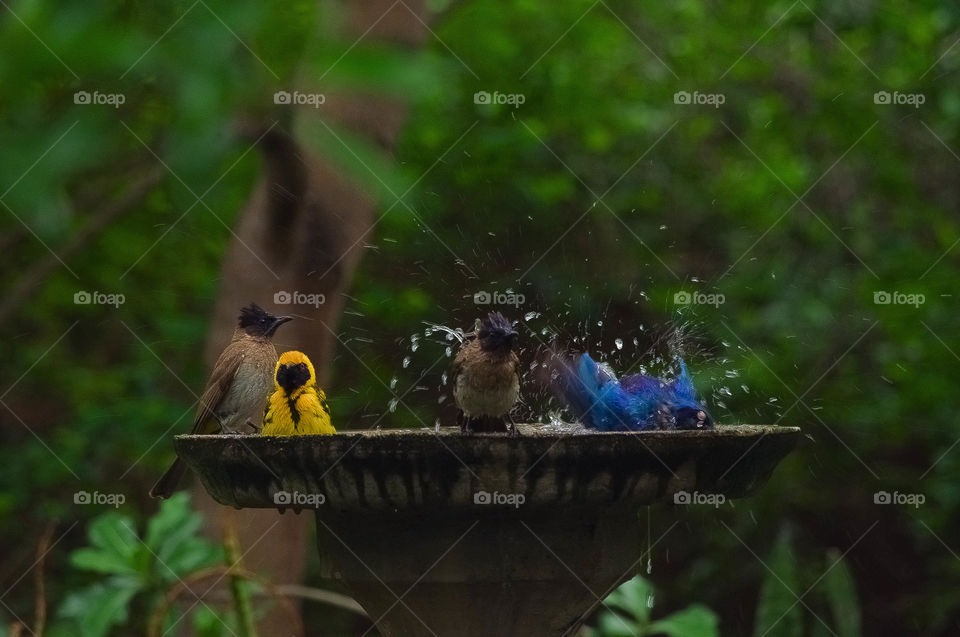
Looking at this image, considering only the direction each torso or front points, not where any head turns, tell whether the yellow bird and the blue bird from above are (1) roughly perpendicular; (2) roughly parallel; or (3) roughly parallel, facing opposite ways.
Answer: roughly perpendicular

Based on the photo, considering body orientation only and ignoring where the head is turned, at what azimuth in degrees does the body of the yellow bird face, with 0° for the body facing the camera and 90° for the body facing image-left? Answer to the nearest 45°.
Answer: approximately 0°

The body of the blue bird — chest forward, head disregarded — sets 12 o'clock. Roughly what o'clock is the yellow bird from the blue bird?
The yellow bird is roughly at 6 o'clock from the blue bird.

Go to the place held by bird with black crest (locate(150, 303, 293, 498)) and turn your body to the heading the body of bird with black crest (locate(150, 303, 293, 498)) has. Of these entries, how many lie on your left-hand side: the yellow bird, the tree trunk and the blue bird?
1

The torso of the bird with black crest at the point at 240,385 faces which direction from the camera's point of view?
to the viewer's right

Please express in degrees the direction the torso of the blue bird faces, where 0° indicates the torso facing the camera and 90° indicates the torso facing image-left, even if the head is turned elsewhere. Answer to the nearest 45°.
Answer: approximately 270°

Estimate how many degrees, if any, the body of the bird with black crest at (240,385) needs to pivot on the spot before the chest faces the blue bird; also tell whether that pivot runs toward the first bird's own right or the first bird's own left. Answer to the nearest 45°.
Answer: approximately 45° to the first bird's own left

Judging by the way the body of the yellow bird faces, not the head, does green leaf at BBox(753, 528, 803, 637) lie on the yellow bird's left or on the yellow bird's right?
on the yellow bird's left
